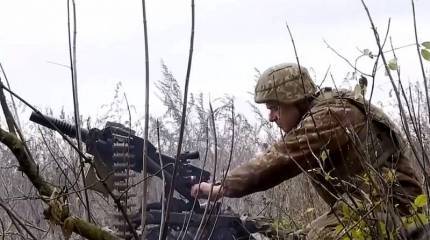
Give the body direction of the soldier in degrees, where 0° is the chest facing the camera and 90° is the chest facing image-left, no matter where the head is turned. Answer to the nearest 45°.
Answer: approximately 90°

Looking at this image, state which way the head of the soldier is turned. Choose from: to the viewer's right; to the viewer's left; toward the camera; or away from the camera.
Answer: to the viewer's left

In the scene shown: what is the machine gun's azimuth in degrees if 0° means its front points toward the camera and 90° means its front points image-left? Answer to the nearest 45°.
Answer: approximately 90°
